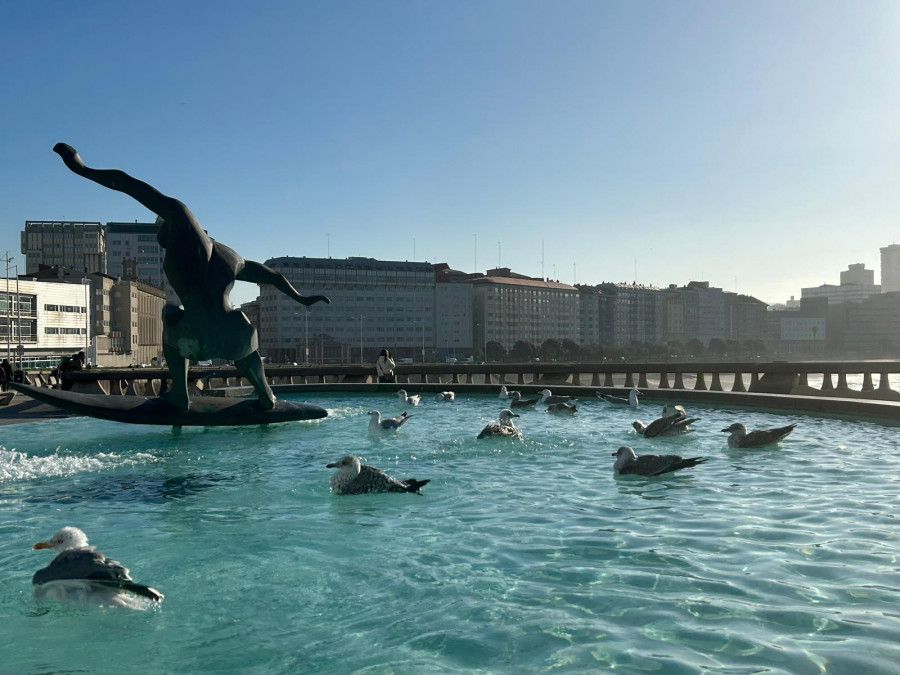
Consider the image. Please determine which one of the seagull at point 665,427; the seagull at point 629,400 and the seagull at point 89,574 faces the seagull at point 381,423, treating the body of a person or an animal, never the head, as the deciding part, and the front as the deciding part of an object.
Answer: the seagull at point 665,427

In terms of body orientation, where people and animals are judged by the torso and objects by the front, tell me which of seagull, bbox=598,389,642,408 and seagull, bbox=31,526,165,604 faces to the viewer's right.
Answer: seagull, bbox=598,389,642,408

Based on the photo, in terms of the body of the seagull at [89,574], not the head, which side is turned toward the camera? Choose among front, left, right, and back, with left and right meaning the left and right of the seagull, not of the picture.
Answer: left

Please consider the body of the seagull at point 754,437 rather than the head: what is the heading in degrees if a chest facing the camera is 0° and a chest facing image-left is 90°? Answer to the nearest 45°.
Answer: approximately 90°

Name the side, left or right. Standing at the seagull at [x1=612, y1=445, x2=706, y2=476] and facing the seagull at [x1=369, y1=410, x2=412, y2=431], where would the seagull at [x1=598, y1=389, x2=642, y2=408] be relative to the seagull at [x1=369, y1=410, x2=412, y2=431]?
right

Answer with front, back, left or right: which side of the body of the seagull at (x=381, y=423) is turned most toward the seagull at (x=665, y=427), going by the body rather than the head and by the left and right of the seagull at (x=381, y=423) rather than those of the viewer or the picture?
back

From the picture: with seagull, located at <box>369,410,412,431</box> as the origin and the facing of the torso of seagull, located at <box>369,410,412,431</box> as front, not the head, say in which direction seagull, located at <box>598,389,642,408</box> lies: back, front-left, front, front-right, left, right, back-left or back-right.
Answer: back-right

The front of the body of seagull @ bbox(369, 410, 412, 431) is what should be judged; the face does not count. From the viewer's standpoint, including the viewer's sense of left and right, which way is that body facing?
facing to the left of the viewer

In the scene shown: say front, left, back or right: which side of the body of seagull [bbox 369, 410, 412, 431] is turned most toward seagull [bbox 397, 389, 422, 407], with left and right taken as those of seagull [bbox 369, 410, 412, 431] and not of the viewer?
right

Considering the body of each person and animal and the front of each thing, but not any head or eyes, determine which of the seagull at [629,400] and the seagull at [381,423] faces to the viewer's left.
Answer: the seagull at [381,423]

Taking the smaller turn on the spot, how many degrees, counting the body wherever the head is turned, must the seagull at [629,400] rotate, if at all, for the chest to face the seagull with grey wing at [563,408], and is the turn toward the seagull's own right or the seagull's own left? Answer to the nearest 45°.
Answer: approximately 135° to the seagull's own right

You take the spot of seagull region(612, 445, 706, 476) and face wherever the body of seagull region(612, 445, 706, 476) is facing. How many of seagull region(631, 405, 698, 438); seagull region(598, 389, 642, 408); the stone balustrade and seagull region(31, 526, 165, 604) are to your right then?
3

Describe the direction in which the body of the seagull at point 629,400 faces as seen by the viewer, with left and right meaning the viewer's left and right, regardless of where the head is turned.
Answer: facing to the right of the viewer
